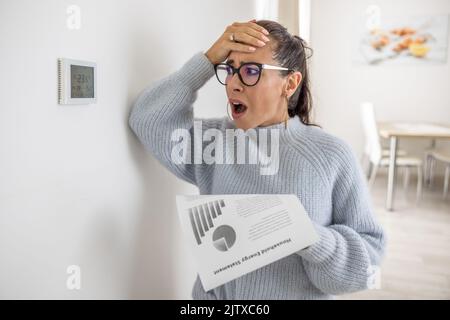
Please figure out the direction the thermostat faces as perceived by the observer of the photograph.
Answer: facing the viewer and to the right of the viewer

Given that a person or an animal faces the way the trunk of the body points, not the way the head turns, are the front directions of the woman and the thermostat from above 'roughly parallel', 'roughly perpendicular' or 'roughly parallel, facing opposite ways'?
roughly perpendicular

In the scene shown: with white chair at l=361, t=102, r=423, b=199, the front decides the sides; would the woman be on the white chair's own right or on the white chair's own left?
on the white chair's own right

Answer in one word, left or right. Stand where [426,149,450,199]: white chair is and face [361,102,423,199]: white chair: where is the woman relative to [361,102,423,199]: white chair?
left

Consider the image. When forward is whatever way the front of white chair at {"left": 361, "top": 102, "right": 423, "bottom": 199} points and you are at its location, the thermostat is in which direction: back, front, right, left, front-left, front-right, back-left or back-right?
right

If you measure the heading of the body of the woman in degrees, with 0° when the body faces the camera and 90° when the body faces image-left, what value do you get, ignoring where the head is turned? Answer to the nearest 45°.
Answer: approximately 45°

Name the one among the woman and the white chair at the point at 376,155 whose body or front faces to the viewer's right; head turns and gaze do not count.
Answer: the white chair

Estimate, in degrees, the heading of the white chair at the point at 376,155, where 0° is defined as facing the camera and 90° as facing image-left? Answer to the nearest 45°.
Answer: approximately 270°

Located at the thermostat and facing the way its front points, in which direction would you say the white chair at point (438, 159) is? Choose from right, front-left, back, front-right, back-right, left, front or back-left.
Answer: left

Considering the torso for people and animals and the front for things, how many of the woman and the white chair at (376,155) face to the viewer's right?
1
